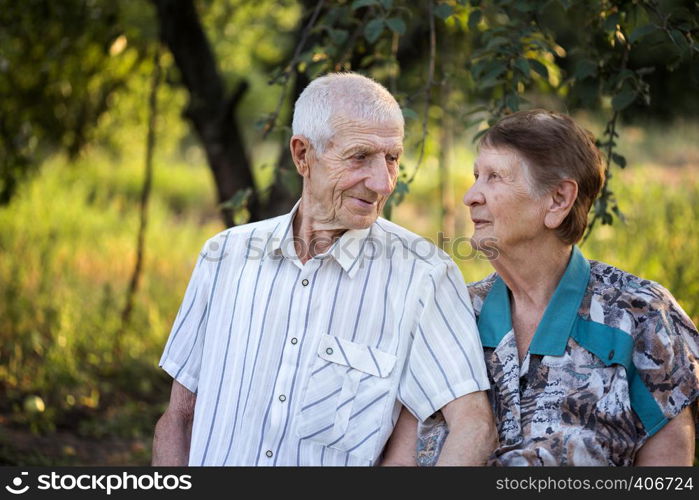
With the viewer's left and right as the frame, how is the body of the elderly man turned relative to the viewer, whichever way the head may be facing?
facing the viewer

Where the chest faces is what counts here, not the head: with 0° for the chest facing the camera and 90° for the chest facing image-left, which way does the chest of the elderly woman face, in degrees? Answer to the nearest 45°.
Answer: approximately 45°

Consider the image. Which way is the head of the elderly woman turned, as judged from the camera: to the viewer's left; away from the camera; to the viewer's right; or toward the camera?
to the viewer's left

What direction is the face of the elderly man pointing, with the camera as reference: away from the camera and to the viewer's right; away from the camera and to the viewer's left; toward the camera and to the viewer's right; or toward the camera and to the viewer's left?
toward the camera and to the viewer's right

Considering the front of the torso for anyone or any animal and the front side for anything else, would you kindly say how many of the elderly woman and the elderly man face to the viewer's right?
0
